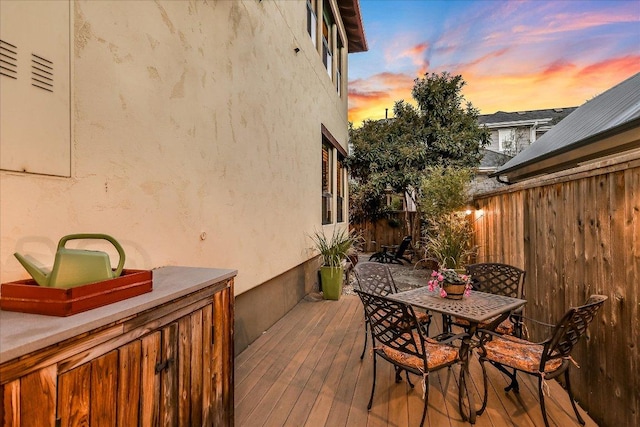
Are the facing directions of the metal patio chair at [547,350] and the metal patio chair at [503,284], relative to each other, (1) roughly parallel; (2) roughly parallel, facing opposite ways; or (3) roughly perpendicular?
roughly perpendicular

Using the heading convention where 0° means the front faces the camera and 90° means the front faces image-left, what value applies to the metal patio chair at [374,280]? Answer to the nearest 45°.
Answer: approximately 315°

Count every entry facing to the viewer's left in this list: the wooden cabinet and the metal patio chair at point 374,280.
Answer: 0

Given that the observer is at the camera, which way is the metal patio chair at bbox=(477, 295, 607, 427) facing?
facing away from the viewer and to the left of the viewer

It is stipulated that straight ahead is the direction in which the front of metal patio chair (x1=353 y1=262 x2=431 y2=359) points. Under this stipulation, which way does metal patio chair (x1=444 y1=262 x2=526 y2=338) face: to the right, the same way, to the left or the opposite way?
to the right

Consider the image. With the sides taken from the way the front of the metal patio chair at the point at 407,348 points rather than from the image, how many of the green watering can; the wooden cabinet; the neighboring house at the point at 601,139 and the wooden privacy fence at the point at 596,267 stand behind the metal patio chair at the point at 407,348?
2

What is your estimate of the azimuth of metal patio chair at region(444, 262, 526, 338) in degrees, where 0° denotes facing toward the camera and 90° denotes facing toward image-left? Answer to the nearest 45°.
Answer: approximately 45°

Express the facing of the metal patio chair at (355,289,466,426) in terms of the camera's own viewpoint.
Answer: facing away from the viewer and to the right of the viewer

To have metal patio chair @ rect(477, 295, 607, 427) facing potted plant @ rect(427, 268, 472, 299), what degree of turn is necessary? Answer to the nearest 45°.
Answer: approximately 45° to its left

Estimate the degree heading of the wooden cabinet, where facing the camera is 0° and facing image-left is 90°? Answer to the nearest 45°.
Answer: approximately 315°

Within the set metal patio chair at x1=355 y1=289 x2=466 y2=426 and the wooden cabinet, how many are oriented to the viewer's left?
0

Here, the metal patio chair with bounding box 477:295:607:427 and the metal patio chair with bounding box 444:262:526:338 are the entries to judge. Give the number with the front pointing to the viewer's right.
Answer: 0
